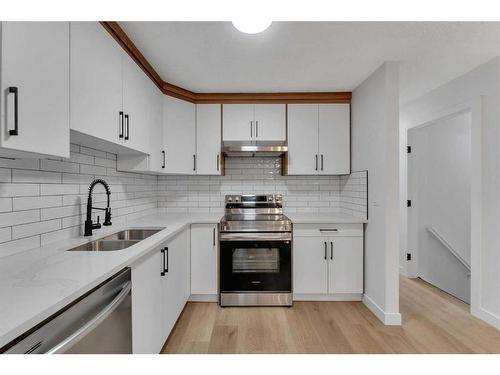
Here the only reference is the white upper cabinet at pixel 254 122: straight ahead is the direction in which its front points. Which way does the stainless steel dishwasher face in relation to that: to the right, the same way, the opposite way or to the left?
to the left

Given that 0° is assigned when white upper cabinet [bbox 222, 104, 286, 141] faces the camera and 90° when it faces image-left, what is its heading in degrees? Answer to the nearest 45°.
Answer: approximately 0°

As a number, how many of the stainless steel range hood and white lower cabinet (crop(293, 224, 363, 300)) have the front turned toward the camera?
2

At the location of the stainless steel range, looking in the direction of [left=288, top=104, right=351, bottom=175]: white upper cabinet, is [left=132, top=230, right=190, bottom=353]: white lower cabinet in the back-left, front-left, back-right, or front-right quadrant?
back-right

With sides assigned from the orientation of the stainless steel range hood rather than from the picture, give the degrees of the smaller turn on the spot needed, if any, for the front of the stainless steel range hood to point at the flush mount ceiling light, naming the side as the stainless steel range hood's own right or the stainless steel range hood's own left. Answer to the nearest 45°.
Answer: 0° — it already faces it

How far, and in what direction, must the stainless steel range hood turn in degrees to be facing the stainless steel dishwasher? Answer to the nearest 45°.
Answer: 0° — it already faces it

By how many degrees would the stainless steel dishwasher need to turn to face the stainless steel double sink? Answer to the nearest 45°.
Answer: approximately 135° to its left

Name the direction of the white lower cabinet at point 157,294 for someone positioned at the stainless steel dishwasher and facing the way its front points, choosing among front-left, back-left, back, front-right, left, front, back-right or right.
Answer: left

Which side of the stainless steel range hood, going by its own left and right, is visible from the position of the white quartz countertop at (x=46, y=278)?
front

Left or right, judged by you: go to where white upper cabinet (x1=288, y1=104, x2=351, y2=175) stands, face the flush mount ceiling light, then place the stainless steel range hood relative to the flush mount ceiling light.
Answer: right
